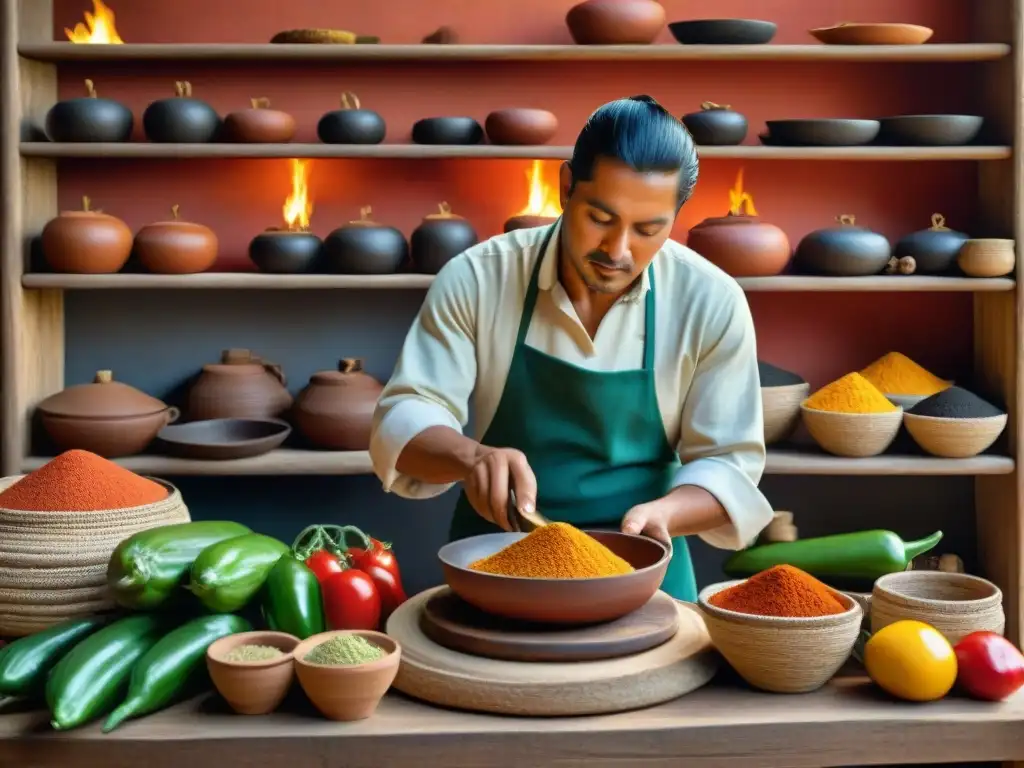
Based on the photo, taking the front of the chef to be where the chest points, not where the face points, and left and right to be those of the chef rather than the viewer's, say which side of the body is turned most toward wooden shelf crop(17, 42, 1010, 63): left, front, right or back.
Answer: back

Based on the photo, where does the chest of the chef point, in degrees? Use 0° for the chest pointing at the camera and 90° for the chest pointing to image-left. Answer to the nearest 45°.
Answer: approximately 0°

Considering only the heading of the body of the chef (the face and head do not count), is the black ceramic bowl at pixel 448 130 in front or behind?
behind
